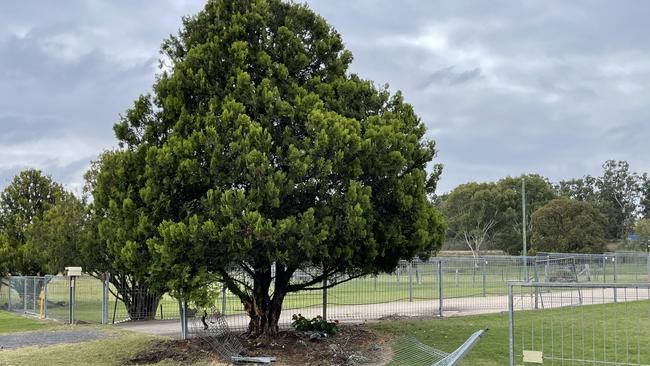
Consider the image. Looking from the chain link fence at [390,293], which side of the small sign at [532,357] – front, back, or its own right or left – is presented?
back

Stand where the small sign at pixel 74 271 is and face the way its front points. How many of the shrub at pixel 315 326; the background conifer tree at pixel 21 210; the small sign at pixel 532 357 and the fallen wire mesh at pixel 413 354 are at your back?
1

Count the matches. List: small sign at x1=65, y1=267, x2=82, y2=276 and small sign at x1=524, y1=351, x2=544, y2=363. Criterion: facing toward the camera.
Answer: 2

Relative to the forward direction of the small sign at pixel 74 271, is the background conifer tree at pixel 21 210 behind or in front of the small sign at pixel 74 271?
behind

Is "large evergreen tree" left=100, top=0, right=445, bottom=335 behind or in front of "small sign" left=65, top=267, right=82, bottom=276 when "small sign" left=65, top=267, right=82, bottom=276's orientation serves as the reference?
in front

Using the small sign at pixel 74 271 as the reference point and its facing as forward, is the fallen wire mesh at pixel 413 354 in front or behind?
in front

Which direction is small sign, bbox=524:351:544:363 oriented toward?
toward the camera

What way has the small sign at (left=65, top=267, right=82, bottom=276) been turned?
toward the camera

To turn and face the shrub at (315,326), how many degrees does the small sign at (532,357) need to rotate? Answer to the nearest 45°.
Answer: approximately 135° to its right

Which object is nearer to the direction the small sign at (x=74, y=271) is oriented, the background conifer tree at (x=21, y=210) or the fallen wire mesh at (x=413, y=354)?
the fallen wire mesh

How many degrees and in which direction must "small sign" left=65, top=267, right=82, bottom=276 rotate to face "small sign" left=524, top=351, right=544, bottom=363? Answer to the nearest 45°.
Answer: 0° — it already faces it
